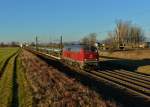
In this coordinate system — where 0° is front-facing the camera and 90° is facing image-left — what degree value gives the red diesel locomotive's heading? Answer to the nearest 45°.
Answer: approximately 315°
